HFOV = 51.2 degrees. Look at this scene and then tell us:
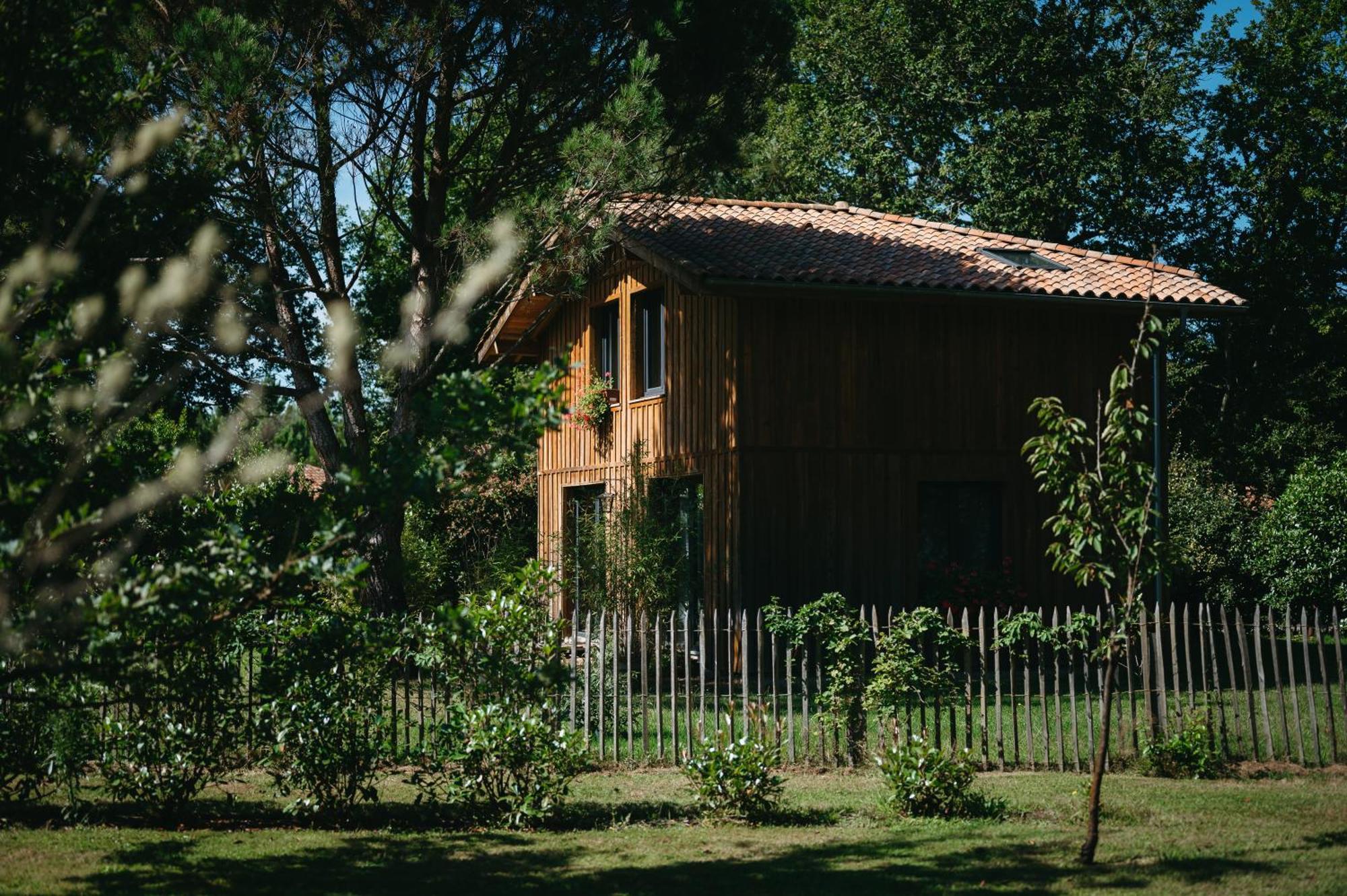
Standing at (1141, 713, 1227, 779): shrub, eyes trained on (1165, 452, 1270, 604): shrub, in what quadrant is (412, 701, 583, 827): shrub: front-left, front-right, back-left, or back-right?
back-left

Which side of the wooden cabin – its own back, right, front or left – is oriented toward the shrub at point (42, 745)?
front

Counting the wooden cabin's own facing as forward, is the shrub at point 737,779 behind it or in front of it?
in front

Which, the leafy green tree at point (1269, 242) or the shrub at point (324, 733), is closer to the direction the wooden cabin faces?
the shrub

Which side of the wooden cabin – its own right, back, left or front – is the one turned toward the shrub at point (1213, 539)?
back

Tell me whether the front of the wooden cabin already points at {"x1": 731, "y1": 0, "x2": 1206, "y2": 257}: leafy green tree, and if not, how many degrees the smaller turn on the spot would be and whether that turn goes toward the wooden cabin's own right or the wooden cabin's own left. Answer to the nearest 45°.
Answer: approximately 135° to the wooden cabin's own right

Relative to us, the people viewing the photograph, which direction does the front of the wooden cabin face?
facing the viewer and to the left of the viewer

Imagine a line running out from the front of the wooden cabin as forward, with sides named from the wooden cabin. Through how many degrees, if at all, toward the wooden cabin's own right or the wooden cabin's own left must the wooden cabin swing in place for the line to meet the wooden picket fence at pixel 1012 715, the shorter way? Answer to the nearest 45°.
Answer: approximately 45° to the wooden cabin's own left

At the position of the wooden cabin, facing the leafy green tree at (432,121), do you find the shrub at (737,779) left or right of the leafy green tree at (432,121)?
left

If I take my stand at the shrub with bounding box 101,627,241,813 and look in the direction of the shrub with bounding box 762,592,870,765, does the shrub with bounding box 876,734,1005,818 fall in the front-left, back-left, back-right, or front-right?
front-right

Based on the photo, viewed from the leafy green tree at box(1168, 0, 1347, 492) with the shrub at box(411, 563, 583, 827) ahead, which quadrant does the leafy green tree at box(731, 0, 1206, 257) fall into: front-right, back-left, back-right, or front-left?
front-right

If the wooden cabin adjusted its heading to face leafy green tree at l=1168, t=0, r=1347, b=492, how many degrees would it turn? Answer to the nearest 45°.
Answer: approximately 180°

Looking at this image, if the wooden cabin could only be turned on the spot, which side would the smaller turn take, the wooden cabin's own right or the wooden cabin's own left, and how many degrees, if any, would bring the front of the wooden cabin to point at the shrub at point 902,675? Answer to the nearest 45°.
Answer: approximately 45° to the wooden cabin's own left

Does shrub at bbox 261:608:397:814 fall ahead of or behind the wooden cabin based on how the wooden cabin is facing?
ahead

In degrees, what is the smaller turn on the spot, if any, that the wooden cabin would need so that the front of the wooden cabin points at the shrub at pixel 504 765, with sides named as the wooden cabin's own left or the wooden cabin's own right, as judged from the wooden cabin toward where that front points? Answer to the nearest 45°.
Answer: approximately 45° to the wooden cabin's own left

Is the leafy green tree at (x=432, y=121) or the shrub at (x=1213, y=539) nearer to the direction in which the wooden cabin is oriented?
the leafy green tree
